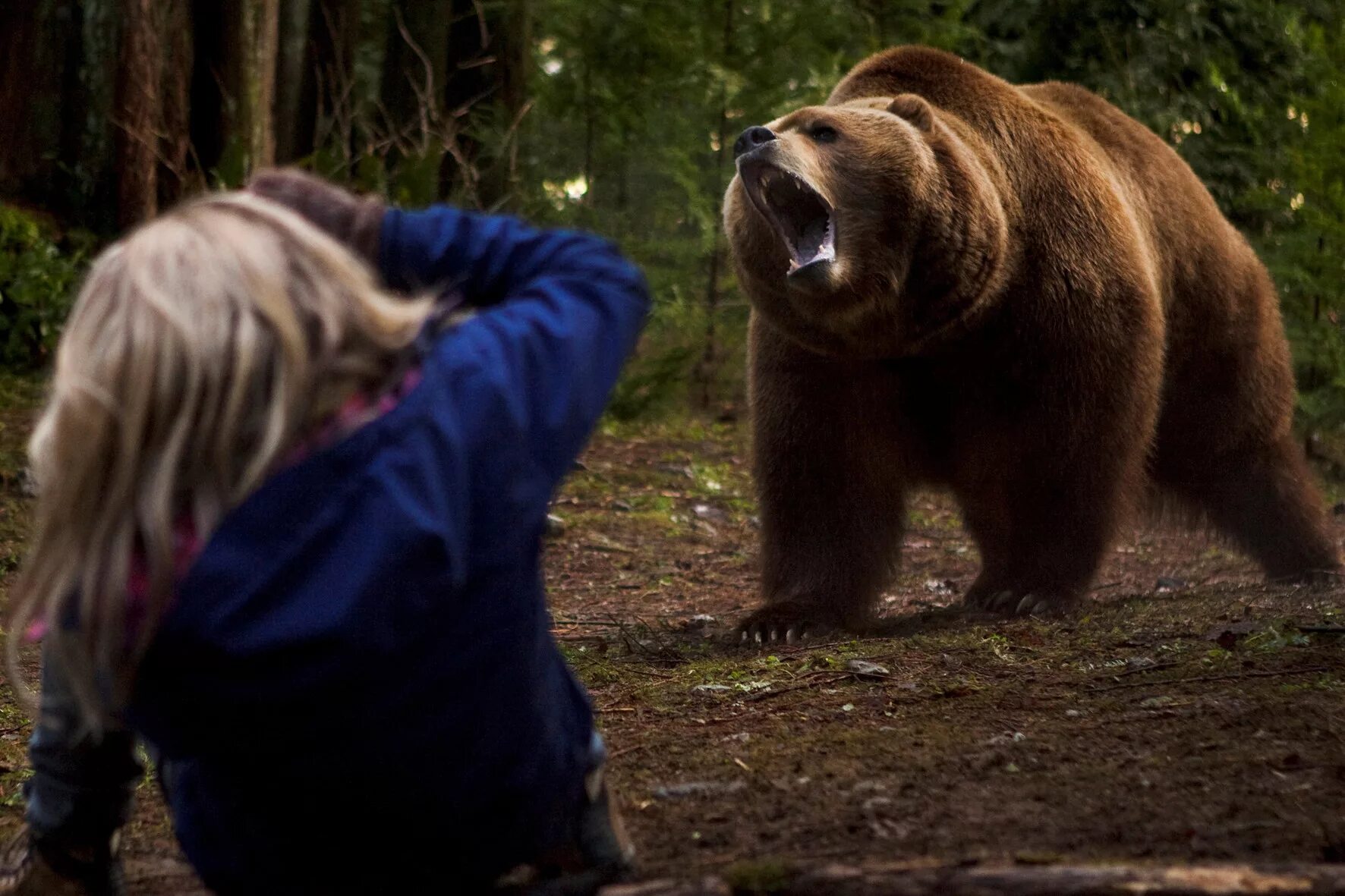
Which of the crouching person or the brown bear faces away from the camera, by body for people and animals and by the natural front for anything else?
the crouching person

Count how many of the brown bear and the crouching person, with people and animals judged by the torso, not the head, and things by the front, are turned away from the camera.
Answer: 1

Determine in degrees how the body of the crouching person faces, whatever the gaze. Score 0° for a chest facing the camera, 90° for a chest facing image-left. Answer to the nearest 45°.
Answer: approximately 180°

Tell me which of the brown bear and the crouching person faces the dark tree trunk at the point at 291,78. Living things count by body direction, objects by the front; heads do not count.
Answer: the crouching person

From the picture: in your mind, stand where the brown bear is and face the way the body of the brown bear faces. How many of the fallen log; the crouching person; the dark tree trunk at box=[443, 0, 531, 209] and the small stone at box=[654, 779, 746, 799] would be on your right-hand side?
1

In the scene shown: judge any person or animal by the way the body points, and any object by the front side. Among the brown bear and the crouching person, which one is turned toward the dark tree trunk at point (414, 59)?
the crouching person

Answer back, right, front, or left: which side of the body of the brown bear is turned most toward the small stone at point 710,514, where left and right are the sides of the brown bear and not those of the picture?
right

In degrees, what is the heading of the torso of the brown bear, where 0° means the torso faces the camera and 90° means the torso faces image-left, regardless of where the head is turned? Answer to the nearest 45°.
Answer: approximately 45°

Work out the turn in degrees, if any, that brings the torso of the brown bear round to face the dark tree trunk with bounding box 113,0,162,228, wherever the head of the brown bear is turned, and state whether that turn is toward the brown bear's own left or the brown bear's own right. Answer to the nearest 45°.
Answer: approximately 90° to the brown bear's own right

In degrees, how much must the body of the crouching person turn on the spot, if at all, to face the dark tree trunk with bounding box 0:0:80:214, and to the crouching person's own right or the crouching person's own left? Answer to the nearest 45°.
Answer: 0° — they already face it

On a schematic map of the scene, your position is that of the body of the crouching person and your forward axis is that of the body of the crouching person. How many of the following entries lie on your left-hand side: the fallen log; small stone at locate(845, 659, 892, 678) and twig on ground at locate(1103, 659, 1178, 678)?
0
